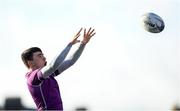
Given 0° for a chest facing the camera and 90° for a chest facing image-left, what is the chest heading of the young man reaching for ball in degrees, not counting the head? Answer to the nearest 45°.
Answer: approximately 270°
